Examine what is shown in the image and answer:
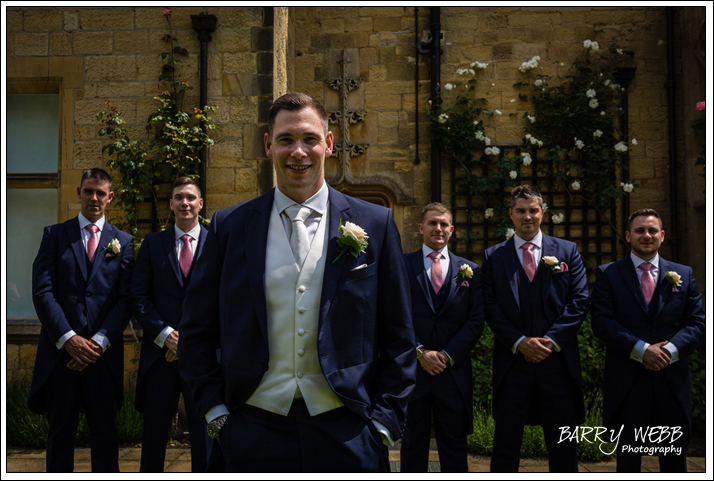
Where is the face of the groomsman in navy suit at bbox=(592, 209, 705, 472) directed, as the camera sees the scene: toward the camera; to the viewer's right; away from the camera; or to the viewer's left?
toward the camera

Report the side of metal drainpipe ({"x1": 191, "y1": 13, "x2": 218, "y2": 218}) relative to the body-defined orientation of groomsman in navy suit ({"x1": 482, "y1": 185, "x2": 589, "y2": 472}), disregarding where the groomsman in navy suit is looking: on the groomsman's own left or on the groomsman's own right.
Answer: on the groomsman's own right

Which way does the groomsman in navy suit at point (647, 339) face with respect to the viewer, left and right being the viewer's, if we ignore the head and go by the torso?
facing the viewer

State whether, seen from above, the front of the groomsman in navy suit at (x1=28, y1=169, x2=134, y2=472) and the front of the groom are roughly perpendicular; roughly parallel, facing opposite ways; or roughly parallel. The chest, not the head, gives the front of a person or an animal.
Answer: roughly parallel

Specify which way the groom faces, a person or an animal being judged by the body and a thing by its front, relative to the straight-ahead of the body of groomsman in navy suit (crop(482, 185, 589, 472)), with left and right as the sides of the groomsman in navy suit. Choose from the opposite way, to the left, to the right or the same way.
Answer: the same way

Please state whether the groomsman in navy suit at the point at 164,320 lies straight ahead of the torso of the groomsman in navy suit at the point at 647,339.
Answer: no

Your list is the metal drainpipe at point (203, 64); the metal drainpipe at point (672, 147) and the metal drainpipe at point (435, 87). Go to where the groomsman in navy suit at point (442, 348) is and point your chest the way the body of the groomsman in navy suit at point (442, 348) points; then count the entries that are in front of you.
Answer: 0

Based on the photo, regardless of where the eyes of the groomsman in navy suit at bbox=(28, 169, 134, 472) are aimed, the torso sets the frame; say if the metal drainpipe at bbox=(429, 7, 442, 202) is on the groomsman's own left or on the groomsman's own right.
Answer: on the groomsman's own left

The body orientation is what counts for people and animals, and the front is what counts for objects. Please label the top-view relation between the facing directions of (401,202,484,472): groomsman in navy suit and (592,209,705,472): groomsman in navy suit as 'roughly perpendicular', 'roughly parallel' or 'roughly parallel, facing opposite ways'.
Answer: roughly parallel

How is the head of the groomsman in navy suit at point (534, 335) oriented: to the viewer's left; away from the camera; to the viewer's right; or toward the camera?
toward the camera

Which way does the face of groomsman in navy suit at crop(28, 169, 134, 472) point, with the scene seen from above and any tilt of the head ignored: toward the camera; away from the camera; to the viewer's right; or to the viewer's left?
toward the camera

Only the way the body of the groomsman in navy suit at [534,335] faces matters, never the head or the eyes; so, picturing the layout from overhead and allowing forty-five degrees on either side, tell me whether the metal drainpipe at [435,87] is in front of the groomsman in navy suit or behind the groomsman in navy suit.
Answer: behind

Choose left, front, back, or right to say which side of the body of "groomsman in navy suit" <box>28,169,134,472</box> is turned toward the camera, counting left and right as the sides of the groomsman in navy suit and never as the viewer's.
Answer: front

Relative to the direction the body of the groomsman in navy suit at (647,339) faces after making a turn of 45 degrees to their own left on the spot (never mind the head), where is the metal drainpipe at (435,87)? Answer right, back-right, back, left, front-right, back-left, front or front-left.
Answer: back

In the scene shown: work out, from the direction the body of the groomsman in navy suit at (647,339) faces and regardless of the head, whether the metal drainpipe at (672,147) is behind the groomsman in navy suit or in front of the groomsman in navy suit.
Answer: behind
